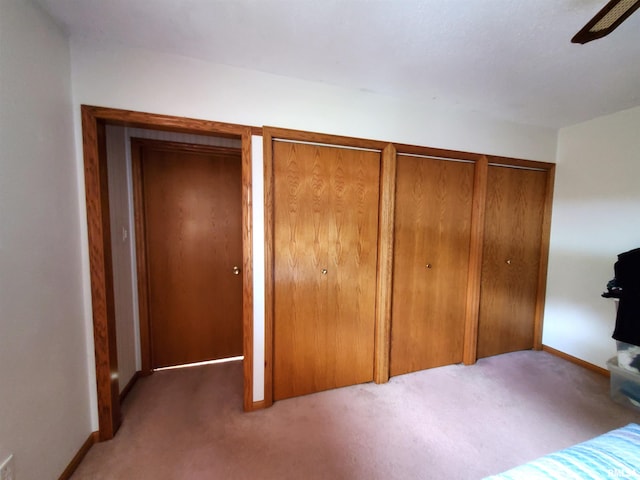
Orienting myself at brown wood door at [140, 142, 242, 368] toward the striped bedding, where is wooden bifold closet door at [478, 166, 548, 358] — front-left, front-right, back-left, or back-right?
front-left

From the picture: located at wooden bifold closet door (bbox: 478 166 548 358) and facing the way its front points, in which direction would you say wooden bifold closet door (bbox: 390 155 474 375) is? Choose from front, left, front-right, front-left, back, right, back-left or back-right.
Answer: right

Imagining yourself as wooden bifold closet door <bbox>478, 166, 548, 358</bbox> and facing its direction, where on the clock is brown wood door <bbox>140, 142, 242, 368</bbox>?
The brown wood door is roughly at 3 o'clock from the wooden bifold closet door.

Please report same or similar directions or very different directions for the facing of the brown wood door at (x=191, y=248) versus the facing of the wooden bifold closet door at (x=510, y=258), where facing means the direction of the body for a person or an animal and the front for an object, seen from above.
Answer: same or similar directions

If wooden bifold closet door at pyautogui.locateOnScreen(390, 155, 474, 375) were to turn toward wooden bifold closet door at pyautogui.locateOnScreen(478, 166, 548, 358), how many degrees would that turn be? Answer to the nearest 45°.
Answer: approximately 90° to its left

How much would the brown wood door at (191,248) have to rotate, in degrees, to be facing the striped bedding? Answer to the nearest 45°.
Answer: approximately 45° to its left

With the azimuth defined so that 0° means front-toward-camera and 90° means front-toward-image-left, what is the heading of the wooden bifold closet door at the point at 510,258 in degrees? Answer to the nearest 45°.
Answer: approximately 315°

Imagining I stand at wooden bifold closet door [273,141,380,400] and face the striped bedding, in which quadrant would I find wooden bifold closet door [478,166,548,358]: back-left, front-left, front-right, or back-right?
front-left

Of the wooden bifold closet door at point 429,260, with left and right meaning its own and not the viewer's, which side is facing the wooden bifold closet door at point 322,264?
right

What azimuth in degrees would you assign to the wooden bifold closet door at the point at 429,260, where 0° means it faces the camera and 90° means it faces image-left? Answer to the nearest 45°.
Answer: approximately 315°

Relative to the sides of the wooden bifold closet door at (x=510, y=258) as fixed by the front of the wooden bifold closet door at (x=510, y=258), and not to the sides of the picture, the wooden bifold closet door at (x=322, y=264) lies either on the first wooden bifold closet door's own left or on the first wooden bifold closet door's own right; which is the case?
on the first wooden bifold closet door's own right

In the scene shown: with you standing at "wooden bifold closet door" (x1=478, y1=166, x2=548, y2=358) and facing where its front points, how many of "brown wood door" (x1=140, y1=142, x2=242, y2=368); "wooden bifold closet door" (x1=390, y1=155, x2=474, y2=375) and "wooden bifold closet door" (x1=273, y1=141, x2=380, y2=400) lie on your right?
3

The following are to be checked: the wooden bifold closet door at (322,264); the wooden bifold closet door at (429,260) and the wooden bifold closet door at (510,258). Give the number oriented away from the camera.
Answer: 0

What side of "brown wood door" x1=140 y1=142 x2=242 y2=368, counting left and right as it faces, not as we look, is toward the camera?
front
